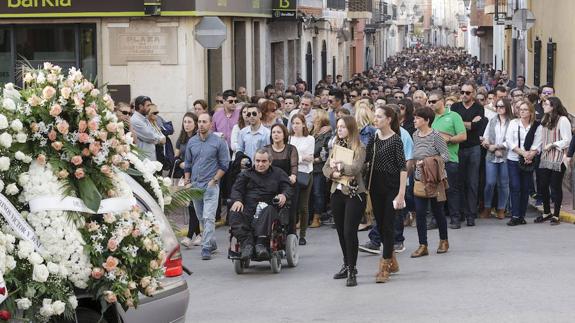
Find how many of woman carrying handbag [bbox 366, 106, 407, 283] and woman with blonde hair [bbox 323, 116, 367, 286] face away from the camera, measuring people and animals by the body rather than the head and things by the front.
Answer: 0

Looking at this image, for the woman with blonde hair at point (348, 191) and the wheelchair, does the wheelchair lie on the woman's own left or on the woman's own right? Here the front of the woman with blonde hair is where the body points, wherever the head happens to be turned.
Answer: on the woman's own right

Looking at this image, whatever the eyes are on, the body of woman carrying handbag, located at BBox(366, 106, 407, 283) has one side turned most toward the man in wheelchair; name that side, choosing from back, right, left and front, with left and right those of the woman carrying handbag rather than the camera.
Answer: right

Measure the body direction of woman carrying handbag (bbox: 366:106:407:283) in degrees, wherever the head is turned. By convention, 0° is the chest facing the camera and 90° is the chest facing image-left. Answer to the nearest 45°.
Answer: approximately 45°

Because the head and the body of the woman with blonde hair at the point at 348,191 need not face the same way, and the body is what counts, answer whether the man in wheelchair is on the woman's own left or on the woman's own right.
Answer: on the woman's own right

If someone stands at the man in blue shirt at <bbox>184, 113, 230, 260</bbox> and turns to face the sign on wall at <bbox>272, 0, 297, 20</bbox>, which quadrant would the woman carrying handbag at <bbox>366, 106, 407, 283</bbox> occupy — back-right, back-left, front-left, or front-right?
back-right

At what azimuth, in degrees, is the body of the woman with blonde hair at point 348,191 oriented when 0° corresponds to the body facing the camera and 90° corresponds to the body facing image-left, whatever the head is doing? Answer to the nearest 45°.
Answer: approximately 45°

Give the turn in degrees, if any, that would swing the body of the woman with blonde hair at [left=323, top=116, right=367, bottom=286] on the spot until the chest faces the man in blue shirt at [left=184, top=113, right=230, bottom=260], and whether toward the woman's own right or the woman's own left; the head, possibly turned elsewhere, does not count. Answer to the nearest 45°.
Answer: approximately 90° to the woman's own right

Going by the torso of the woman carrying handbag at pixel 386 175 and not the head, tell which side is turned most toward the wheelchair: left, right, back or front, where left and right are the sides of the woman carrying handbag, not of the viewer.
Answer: right
